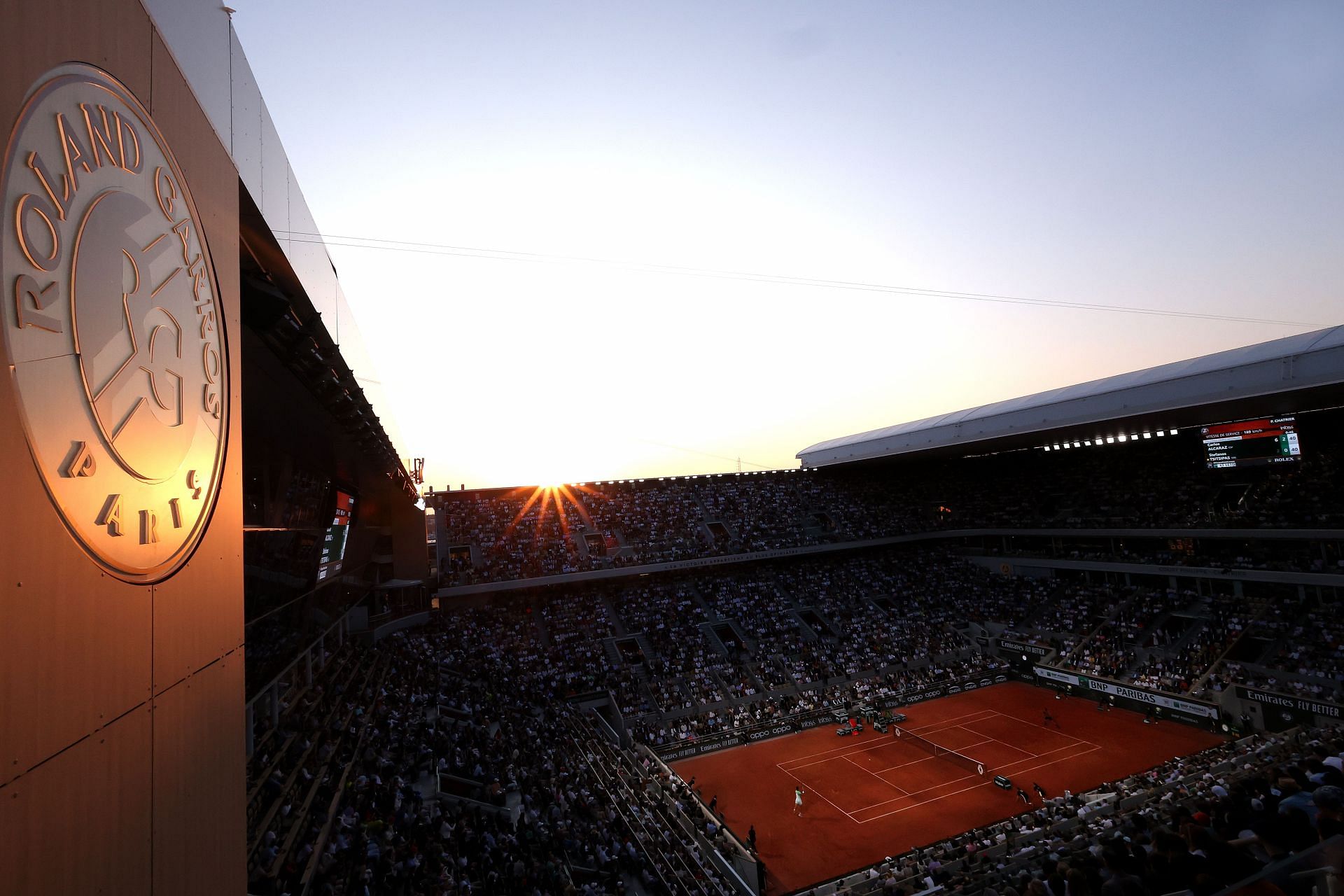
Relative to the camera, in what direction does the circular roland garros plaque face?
facing the viewer and to the right of the viewer

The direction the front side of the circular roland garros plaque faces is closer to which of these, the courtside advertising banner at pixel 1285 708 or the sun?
the courtside advertising banner

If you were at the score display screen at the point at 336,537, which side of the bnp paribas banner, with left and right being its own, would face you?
front

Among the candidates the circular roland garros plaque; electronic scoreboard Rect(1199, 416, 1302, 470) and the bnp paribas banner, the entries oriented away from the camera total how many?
0

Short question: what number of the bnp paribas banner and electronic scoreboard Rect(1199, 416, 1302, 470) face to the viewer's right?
0

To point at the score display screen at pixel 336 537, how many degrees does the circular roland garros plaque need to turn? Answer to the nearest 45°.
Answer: approximately 135° to its left

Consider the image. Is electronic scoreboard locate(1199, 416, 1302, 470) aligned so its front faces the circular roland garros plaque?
yes

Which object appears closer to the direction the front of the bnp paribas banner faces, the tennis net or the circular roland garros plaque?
the tennis net

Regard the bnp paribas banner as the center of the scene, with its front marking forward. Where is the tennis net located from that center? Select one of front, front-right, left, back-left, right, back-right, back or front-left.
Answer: front

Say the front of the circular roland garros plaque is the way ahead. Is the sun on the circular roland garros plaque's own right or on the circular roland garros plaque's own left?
on the circular roland garros plaque's own left

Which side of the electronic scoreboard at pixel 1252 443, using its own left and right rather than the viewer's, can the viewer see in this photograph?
front

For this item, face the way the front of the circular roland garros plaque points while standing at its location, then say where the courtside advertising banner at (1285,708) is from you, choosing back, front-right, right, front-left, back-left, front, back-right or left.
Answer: front-left
